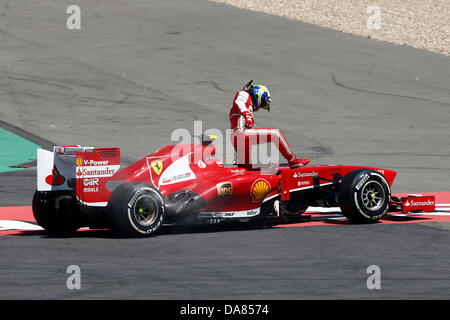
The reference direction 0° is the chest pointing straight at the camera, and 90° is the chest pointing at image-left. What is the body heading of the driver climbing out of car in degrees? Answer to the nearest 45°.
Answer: approximately 270°

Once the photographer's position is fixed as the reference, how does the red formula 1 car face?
facing away from the viewer and to the right of the viewer
